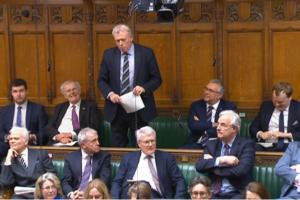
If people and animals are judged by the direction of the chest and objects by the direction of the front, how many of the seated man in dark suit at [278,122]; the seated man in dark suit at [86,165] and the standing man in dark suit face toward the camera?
3

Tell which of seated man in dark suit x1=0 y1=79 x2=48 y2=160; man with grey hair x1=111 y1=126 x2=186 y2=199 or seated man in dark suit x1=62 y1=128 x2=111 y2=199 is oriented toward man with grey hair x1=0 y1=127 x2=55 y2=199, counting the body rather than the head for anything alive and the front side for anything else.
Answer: seated man in dark suit x1=0 y1=79 x2=48 y2=160

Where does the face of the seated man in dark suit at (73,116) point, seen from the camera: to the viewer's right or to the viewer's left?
to the viewer's right

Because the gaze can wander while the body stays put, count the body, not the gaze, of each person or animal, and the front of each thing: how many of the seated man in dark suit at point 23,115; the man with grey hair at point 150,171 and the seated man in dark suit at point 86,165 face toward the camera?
3

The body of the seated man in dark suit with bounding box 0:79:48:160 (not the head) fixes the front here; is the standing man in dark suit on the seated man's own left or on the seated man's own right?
on the seated man's own left

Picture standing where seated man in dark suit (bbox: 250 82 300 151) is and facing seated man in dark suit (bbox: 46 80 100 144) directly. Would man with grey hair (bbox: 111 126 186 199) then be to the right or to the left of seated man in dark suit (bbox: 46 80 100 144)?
left
